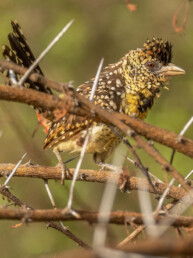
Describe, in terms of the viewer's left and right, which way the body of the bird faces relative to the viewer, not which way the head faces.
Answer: facing to the right of the viewer
